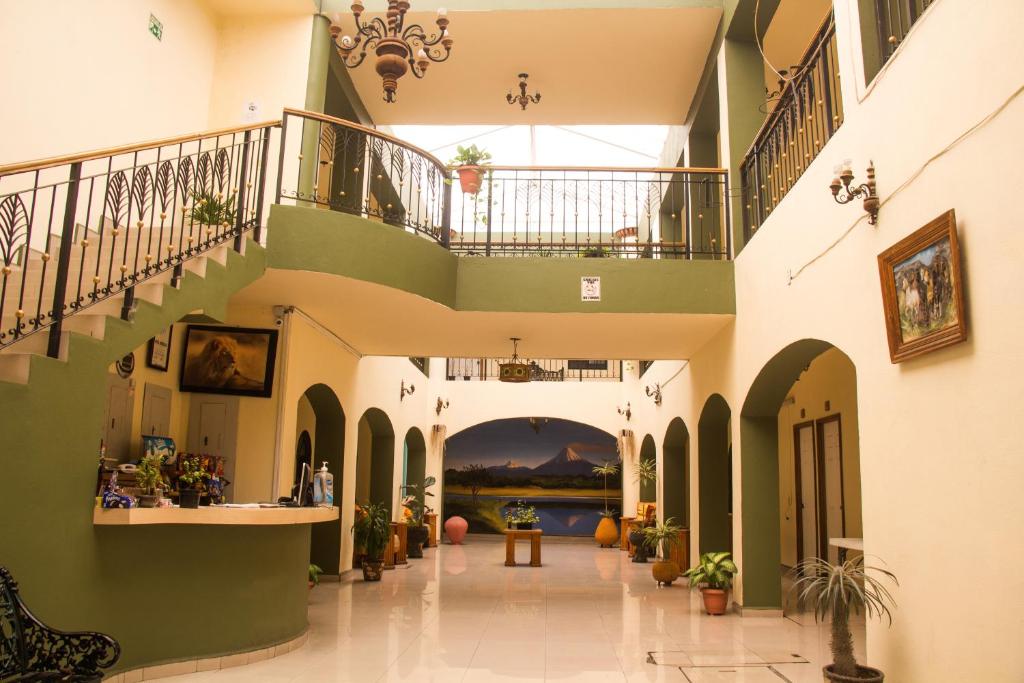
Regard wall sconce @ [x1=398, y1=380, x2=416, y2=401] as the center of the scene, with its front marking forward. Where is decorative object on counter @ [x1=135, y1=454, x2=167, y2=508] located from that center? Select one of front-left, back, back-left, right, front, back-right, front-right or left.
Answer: right

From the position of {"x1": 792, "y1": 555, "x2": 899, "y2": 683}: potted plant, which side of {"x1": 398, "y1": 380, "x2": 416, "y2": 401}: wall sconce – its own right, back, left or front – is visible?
right

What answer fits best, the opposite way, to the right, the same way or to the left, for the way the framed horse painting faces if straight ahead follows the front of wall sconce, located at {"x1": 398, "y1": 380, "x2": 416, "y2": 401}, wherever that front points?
the opposite way

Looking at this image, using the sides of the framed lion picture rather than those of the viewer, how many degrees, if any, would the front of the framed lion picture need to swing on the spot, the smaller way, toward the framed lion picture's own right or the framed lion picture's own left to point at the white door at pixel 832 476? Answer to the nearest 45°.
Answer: approximately 90° to the framed lion picture's own left

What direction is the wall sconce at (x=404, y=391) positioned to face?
to the viewer's right

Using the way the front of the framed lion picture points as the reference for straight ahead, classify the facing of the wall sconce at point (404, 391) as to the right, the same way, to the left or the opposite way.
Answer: to the left

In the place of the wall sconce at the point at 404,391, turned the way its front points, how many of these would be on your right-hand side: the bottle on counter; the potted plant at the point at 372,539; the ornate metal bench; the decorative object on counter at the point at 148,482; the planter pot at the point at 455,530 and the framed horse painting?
5

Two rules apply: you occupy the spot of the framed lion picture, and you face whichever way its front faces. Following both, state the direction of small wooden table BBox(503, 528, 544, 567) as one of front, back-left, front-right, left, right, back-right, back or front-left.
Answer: back-left

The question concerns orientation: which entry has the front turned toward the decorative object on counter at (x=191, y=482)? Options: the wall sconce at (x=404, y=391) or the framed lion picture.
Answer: the framed lion picture

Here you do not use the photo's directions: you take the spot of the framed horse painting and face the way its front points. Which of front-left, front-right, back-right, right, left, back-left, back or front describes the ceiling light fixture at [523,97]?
right

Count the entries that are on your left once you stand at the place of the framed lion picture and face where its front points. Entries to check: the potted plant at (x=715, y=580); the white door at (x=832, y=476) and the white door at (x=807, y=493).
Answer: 3

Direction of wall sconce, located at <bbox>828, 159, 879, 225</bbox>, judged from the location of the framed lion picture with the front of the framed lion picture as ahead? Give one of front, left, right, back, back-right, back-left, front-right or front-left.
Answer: front-left

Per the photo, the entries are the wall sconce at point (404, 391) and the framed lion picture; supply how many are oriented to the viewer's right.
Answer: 1

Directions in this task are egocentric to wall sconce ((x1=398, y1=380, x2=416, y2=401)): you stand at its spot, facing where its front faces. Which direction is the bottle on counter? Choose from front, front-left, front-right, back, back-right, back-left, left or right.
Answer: right

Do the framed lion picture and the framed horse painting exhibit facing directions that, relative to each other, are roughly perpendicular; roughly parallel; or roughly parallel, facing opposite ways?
roughly perpendicular
